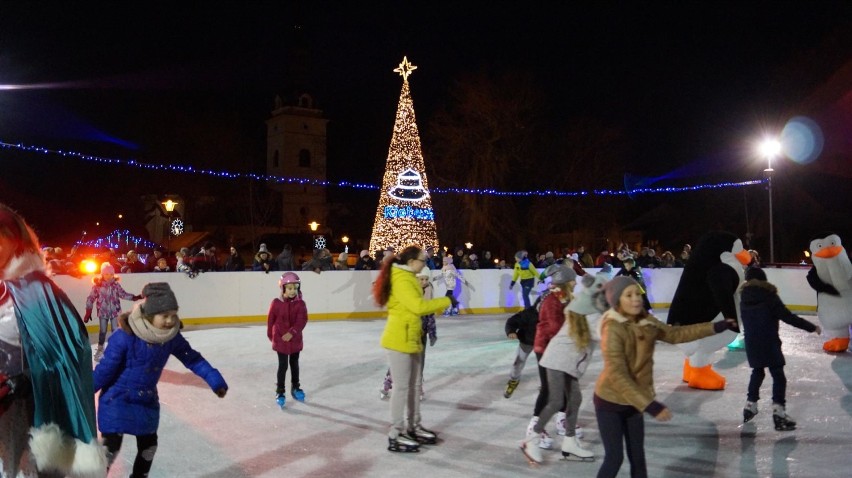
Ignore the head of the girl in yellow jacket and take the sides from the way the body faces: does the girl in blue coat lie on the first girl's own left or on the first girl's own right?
on the first girl's own right

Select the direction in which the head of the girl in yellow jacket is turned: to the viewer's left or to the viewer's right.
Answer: to the viewer's right

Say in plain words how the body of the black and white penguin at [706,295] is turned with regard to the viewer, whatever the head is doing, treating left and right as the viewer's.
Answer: facing to the right of the viewer

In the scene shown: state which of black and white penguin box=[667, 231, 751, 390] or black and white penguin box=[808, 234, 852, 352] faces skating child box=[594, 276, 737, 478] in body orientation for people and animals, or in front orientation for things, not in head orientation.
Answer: black and white penguin box=[808, 234, 852, 352]

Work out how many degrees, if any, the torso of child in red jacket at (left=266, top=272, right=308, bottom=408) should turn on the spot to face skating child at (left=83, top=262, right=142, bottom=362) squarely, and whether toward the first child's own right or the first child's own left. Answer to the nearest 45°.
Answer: approximately 135° to the first child's own right

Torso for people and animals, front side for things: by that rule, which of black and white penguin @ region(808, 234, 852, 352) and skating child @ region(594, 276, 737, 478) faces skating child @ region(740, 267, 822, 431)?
the black and white penguin

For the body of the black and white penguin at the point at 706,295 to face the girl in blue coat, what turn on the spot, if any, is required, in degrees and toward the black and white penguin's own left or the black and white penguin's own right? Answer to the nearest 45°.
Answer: approximately 135° to the black and white penguin's own right

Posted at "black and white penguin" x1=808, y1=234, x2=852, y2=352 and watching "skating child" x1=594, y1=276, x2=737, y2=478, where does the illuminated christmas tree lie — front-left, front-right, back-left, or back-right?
back-right

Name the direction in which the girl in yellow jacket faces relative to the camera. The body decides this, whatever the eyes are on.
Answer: to the viewer's right
